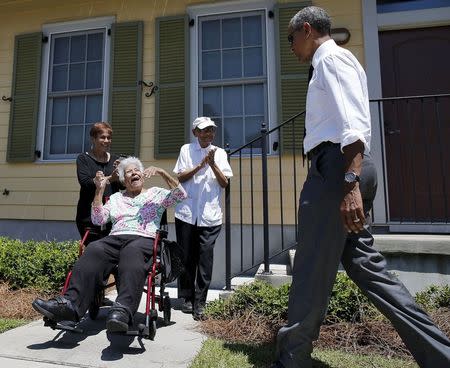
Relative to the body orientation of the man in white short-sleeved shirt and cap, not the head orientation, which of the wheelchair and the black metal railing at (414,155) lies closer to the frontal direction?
the wheelchair

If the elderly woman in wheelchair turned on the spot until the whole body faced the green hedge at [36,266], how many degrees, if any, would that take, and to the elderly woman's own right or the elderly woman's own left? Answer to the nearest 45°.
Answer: approximately 90° to the elderly woman's own right

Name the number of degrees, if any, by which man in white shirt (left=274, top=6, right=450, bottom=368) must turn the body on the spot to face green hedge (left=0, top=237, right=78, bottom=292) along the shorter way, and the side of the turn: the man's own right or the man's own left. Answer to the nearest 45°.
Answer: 0° — they already face it

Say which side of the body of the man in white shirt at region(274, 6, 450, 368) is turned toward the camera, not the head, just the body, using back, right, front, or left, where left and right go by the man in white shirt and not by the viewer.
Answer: left

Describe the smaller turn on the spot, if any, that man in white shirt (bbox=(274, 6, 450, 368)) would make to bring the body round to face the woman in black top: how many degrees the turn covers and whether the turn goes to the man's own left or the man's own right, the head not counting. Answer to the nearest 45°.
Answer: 0° — they already face them

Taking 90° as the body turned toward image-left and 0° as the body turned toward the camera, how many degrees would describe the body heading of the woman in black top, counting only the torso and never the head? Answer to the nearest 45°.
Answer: approximately 315°

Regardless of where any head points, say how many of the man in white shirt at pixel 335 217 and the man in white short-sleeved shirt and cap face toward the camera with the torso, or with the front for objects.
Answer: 1

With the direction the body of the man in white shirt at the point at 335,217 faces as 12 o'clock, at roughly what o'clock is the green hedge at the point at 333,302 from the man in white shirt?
The green hedge is roughly at 3 o'clock from the man in white shirt.

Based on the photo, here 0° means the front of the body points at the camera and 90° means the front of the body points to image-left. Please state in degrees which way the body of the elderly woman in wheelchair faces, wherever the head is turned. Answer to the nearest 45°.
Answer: approximately 45°

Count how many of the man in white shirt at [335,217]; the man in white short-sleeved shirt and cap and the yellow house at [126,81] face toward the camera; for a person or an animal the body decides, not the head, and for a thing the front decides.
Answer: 2

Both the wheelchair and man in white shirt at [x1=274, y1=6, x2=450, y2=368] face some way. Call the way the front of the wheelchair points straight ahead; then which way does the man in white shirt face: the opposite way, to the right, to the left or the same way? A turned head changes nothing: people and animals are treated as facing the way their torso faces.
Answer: to the right
